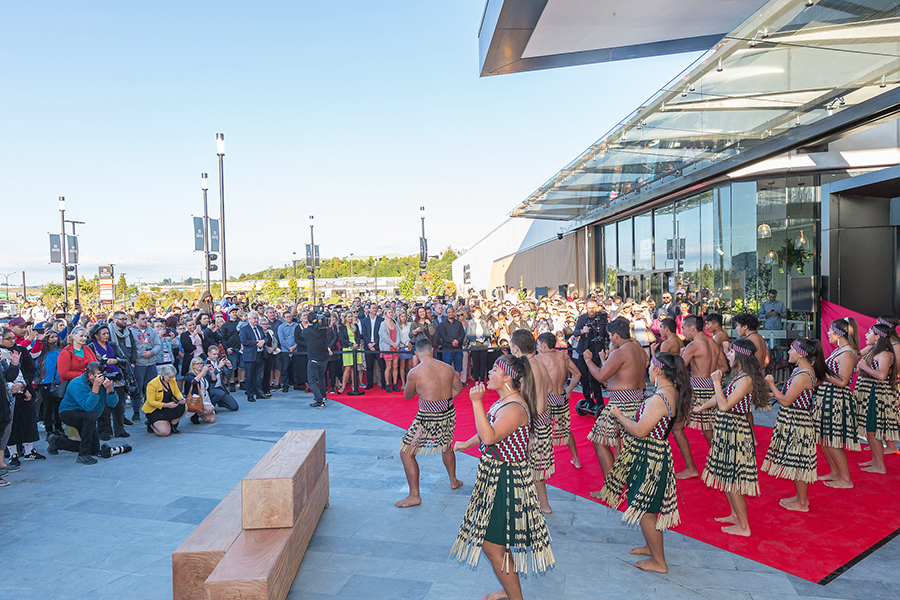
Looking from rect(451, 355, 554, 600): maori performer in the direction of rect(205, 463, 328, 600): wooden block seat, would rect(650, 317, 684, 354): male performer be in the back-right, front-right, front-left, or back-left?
back-right

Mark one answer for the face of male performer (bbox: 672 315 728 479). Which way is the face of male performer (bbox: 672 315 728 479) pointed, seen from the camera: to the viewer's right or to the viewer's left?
to the viewer's left

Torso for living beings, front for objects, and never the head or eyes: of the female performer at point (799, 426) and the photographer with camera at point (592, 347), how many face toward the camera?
1

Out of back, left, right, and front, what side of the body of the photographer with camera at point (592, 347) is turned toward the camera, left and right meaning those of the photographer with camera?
front

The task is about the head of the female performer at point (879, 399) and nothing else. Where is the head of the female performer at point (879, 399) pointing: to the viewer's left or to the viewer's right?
to the viewer's left

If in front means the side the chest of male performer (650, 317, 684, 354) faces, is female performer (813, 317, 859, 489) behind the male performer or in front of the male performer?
behind

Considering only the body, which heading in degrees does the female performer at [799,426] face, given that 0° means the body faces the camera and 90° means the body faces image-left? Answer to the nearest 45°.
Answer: approximately 90°

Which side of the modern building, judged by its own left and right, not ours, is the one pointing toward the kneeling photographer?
front

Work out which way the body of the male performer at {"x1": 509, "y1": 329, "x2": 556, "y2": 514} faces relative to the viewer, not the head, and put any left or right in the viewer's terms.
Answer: facing away from the viewer and to the left of the viewer

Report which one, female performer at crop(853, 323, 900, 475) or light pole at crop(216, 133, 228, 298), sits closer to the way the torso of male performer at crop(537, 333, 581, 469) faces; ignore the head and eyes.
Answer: the light pole

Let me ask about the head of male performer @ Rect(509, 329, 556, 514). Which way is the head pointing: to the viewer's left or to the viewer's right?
to the viewer's left

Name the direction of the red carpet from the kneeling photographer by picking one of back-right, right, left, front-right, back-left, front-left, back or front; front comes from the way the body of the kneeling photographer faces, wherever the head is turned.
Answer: front-right

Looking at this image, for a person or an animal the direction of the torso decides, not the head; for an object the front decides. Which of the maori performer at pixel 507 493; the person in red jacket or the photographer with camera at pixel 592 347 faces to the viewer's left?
the maori performer

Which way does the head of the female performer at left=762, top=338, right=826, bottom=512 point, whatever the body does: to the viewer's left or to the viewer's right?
to the viewer's left

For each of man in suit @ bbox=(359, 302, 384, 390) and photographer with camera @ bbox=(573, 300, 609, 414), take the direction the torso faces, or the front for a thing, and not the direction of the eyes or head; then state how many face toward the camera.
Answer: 2

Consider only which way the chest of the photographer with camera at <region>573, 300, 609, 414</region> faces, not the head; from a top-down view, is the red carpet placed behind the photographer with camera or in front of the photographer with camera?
in front

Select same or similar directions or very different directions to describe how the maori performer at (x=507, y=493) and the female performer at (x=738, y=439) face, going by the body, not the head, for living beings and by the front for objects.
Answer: same or similar directions
